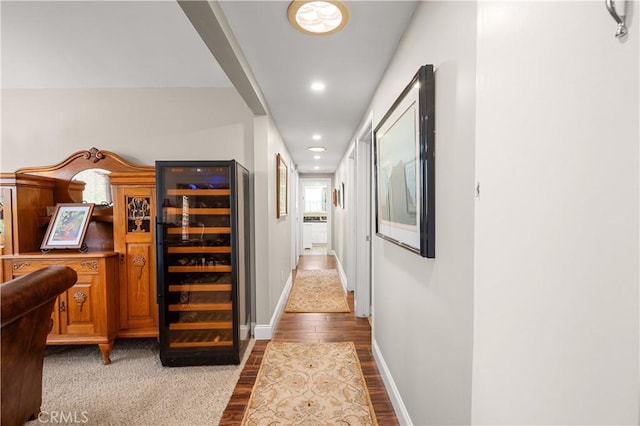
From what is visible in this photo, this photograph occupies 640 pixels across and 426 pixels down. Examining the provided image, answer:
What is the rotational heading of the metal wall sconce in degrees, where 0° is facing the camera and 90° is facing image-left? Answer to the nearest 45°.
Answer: approximately 45°

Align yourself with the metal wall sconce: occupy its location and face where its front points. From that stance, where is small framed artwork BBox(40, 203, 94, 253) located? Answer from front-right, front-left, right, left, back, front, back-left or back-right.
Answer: front-right

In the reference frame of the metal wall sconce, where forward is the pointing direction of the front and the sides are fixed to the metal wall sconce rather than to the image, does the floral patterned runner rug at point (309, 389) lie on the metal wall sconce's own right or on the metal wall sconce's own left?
on the metal wall sconce's own right

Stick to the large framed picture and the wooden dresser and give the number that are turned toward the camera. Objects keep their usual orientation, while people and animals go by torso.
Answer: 1

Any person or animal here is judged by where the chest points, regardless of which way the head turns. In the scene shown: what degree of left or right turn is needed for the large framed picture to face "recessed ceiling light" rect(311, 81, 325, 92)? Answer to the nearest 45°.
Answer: approximately 45° to its right

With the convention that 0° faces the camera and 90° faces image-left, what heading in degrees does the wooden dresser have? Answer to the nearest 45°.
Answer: approximately 0°

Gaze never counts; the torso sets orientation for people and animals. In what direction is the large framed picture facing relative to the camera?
to the viewer's left

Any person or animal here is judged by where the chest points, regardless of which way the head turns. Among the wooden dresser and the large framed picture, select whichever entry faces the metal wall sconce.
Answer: the wooden dresser

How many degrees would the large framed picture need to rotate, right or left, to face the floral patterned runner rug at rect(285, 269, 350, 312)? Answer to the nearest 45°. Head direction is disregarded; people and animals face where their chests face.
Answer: approximately 45° to its right

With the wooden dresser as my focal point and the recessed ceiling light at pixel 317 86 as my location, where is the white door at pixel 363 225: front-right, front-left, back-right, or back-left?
back-right

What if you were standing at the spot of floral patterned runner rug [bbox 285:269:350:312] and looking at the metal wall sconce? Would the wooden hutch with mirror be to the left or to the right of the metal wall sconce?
right

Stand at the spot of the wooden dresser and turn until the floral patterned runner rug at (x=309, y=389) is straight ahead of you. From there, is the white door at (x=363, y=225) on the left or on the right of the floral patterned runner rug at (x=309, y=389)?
left

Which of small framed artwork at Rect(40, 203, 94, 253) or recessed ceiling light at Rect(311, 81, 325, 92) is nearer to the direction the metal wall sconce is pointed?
the small framed artwork

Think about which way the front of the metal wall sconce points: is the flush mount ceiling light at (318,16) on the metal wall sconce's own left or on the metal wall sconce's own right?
on the metal wall sconce's own right

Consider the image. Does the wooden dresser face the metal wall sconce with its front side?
no

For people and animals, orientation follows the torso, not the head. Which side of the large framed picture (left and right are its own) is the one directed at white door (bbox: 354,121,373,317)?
right

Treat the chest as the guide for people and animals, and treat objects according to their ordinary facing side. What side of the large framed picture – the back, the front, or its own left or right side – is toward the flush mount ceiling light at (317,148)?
right

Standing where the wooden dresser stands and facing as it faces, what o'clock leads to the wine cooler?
The wine cooler is roughly at 10 o'clock from the wooden dresser.

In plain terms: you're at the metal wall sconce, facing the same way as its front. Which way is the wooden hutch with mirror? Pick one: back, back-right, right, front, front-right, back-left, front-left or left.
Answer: front-right
